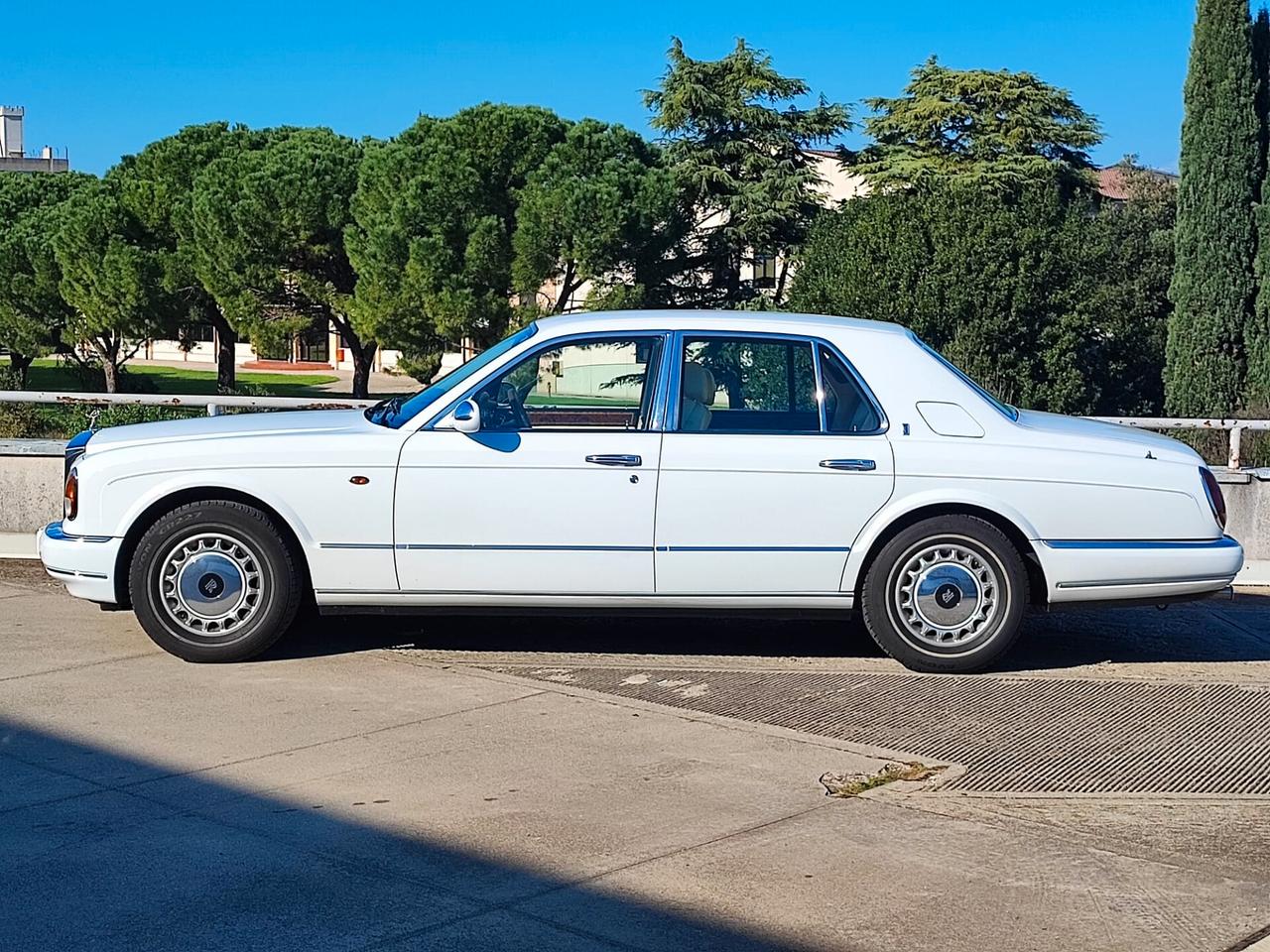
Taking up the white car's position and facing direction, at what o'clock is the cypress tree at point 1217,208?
The cypress tree is roughly at 4 o'clock from the white car.

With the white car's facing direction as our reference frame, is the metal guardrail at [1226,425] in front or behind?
behind

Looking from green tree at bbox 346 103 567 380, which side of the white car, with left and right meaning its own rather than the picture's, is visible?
right

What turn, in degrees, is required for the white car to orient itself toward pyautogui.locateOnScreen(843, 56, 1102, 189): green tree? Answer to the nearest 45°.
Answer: approximately 90° to its right

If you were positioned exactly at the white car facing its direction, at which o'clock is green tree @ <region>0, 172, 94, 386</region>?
The green tree is roughly at 2 o'clock from the white car.

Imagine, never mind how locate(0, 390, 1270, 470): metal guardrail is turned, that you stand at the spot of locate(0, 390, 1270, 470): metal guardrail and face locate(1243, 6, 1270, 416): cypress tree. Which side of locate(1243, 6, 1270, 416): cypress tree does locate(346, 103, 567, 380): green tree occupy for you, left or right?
left

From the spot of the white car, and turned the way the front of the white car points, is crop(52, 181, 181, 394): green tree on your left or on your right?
on your right

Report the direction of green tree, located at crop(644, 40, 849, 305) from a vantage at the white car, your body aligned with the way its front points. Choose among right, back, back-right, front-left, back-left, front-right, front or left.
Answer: right

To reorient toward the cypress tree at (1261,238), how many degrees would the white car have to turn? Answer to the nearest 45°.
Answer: approximately 135° to its right

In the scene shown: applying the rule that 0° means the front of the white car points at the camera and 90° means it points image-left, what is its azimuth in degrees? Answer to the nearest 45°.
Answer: approximately 90°
